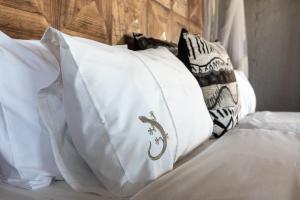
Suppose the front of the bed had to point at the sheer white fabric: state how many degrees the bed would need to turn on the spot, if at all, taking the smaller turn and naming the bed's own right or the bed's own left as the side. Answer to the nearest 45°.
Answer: approximately 135° to the bed's own left

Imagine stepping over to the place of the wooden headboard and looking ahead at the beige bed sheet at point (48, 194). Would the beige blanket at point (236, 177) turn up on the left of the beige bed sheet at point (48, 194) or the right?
left

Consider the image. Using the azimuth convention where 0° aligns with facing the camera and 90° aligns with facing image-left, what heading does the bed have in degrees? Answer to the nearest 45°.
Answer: approximately 315°
